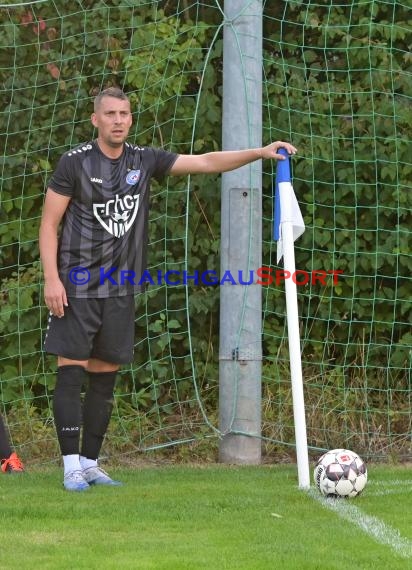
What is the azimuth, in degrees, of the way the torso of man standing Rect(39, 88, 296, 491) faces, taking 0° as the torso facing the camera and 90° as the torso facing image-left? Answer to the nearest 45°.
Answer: approximately 315°

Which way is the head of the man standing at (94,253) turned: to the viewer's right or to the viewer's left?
to the viewer's right
